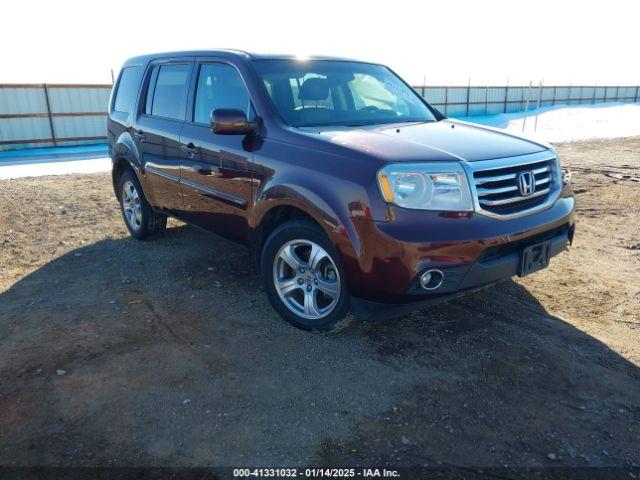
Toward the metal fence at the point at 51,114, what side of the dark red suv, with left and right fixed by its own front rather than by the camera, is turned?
back

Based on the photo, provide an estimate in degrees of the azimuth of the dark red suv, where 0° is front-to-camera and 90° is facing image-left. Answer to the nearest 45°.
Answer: approximately 315°

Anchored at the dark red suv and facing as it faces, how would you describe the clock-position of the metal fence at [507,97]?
The metal fence is roughly at 8 o'clock from the dark red suv.
